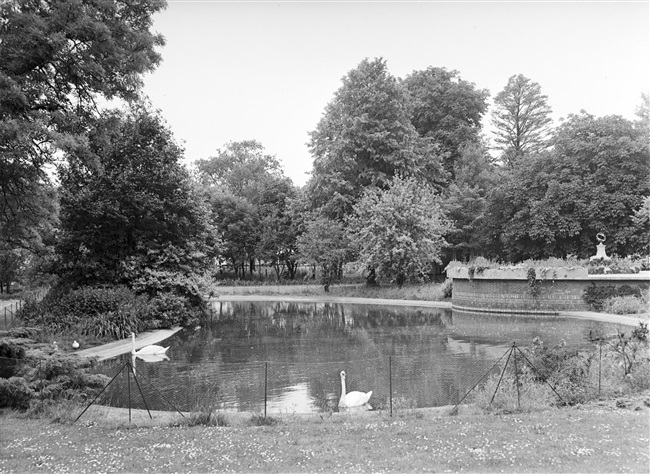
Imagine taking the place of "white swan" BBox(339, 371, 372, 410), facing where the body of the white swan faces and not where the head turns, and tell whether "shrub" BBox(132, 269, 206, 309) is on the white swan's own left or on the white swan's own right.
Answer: on the white swan's own right

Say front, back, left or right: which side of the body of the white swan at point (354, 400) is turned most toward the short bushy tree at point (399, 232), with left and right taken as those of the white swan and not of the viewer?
right

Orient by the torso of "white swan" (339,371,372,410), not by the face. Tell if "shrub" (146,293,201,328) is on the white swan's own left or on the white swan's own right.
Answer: on the white swan's own right

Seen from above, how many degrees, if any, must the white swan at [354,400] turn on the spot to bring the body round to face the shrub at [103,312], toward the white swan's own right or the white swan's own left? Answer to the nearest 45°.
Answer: approximately 45° to the white swan's own right

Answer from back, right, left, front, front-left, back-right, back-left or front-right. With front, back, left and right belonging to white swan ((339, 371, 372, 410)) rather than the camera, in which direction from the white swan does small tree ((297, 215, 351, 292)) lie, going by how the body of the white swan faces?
right

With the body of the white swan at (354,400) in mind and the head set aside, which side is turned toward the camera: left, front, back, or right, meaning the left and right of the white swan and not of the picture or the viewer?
left

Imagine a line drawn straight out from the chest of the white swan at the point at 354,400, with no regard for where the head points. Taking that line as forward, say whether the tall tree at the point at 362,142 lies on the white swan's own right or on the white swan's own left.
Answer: on the white swan's own right
